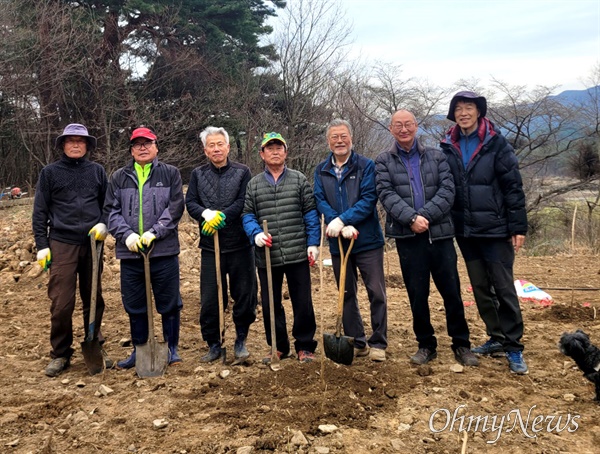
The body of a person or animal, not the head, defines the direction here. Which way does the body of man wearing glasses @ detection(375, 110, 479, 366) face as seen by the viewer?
toward the camera

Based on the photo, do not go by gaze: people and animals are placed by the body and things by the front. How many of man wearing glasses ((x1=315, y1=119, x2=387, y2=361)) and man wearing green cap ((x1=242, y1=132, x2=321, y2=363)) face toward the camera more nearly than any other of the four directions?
2

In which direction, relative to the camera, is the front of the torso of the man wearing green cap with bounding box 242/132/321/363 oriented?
toward the camera

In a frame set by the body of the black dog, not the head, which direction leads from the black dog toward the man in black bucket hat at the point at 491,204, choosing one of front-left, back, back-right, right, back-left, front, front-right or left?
front-right

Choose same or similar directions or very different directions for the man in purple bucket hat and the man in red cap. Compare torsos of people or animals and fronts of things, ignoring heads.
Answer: same or similar directions

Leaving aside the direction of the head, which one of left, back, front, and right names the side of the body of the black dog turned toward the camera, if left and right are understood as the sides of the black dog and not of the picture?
left

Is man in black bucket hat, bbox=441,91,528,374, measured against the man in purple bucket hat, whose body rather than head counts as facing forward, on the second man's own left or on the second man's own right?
on the second man's own left

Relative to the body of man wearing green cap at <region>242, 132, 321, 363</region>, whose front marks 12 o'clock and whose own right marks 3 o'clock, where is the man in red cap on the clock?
The man in red cap is roughly at 3 o'clock from the man wearing green cap.

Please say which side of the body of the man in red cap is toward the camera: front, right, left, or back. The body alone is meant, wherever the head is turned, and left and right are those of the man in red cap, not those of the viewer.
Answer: front

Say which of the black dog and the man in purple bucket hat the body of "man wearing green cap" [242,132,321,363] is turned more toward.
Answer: the black dog

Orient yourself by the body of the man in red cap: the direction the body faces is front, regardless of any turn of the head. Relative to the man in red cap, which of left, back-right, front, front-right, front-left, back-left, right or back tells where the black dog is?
front-left
